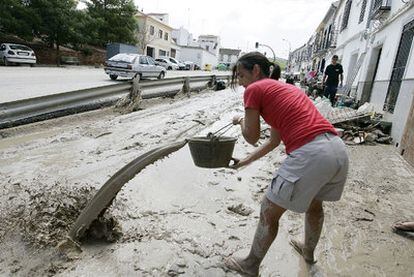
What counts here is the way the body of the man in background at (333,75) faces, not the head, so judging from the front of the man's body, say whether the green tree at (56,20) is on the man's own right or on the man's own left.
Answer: on the man's own right

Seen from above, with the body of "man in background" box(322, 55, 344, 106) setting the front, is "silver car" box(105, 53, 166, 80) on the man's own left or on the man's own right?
on the man's own right

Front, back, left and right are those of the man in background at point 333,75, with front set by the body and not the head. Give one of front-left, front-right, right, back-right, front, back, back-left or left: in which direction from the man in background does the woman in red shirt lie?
front

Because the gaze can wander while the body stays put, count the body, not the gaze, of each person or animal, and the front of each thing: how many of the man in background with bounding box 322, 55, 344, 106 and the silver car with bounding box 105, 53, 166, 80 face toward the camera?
1

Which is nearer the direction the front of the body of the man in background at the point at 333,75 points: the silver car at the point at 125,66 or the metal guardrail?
the metal guardrail

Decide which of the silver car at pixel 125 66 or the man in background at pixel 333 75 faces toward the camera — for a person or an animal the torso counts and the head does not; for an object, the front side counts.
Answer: the man in background

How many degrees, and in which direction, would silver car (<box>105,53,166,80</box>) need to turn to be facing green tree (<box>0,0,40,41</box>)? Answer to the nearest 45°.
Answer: approximately 90° to its left

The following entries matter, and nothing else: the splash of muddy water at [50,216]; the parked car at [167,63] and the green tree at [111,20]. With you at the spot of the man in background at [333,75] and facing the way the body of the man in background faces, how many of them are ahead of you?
1

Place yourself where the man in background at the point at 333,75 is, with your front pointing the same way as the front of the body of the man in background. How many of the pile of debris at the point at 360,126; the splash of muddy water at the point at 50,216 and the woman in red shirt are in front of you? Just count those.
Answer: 3

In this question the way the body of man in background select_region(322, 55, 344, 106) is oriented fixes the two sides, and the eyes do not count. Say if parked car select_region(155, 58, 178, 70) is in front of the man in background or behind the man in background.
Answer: behind

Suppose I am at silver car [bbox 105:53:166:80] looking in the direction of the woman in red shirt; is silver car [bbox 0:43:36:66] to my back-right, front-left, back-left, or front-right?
back-right

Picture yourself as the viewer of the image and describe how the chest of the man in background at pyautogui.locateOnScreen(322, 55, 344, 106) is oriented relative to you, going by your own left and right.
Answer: facing the viewer

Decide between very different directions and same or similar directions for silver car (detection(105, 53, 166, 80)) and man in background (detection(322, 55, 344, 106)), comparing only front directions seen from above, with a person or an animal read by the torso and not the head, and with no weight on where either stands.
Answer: very different directions
